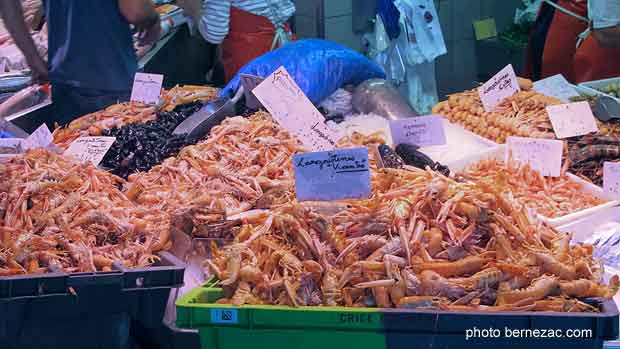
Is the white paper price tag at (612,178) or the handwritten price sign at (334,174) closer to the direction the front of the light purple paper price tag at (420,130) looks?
the handwritten price sign

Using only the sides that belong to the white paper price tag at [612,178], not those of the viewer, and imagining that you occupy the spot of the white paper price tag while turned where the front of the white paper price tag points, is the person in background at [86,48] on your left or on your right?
on your right

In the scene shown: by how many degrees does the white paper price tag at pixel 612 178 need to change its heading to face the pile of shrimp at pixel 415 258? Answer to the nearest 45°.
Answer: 0° — it already faces it

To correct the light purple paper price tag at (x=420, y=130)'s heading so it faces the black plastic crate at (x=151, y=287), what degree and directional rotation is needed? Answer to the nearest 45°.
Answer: approximately 45° to its right

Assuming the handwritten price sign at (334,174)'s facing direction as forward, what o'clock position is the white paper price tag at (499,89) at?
The white paper price tag is roughly at 7 o'clock from the handwritten price sign.

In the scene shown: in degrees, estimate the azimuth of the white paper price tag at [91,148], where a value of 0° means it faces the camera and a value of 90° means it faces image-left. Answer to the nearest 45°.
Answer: approximately 0°

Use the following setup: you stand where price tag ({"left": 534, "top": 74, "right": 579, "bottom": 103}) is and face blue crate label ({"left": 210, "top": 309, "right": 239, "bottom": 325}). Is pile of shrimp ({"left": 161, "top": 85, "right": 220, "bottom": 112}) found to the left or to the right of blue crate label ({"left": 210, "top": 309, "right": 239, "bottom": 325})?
right

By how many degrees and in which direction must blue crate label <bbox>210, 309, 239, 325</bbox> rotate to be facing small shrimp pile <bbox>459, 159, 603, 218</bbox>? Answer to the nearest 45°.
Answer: approximately 135° to its left
